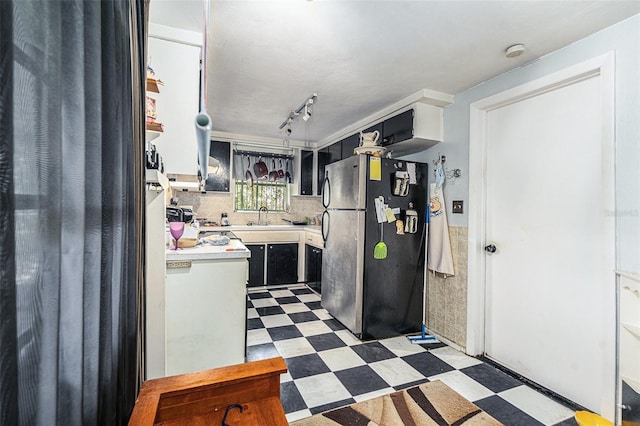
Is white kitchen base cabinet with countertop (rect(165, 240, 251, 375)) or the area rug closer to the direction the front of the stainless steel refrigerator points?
the white kitchen base cabinet with countertop

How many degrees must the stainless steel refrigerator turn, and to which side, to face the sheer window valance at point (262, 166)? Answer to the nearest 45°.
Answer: approximately 90° to its right

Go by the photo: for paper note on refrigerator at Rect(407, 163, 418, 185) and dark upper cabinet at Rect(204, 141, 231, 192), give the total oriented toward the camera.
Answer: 2

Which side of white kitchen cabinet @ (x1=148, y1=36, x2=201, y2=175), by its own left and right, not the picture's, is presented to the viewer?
right

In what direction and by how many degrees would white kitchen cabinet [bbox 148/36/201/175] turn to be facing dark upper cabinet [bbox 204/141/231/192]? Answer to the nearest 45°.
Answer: approximately 90° to its left

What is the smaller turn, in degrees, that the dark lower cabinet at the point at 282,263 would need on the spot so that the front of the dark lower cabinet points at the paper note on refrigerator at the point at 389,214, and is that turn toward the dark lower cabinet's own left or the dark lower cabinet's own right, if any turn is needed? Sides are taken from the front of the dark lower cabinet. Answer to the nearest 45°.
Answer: approximately 45° to the dark lower cabinet's own left
